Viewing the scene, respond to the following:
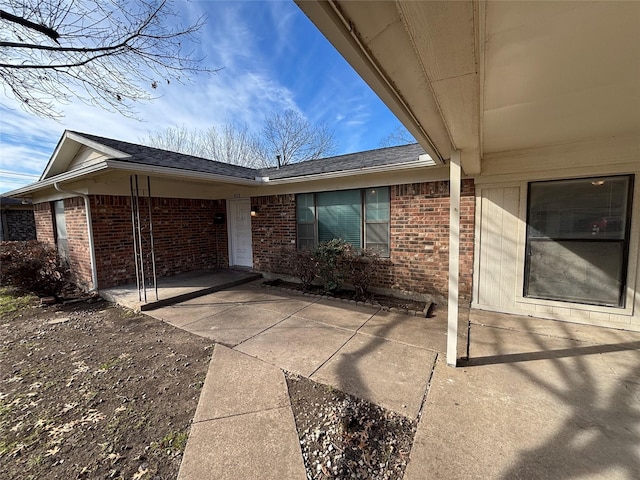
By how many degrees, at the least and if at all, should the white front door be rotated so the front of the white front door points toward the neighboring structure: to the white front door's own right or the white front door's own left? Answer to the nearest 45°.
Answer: approximately 135° to the white front door's own right

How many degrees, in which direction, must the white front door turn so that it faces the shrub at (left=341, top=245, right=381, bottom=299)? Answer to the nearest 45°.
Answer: approximately 45° to its left

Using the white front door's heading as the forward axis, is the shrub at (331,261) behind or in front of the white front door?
in front

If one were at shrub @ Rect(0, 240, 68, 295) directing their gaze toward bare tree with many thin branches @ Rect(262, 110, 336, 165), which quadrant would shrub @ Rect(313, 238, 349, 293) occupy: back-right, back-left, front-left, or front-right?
front-right

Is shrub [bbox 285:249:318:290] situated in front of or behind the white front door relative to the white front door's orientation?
in front

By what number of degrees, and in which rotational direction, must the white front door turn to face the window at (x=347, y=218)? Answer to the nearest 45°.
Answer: approximately 45° to its left

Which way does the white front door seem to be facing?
toward the camera

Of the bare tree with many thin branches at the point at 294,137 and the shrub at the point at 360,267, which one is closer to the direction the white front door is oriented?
the shrub

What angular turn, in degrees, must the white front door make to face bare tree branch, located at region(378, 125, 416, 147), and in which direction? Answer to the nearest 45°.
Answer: approximately 135° to its left

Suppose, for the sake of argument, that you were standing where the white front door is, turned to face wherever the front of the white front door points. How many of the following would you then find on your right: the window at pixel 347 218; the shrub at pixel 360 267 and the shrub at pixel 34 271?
1

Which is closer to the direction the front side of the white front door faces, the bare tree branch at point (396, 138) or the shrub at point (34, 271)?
the shrub

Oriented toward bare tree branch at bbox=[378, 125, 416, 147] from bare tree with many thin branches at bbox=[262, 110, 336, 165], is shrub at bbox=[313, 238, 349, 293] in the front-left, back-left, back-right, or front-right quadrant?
front-right
